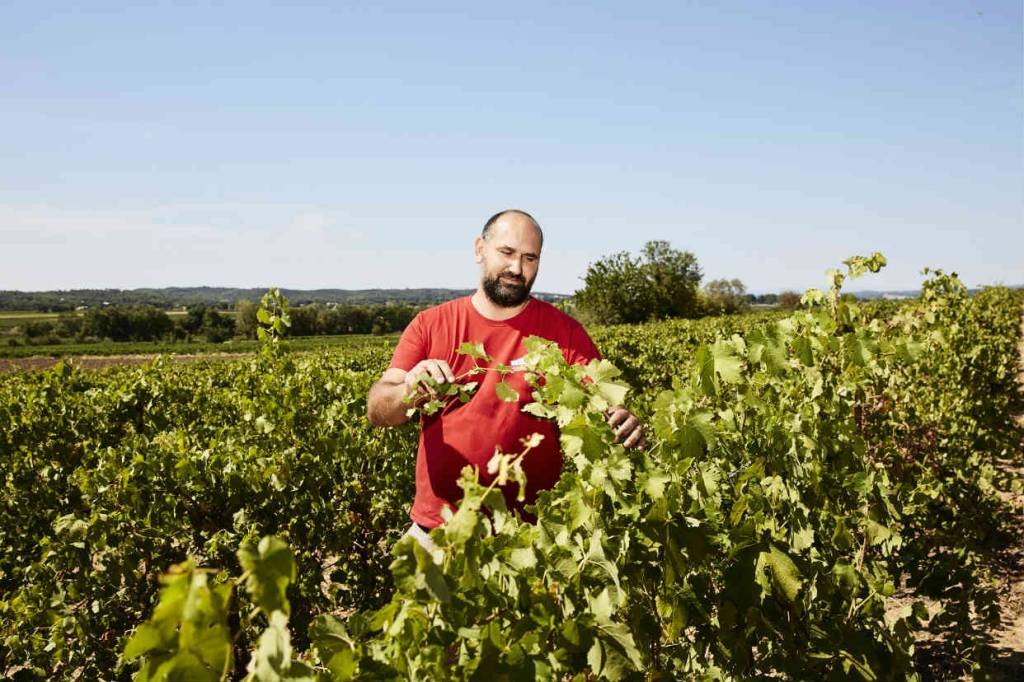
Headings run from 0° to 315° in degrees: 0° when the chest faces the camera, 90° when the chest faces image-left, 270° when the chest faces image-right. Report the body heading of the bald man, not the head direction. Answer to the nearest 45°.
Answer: approximately 0°
